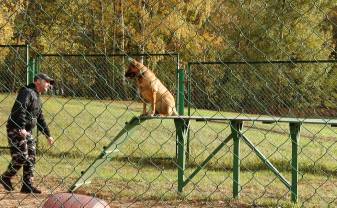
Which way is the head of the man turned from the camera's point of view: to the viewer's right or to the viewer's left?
to the viewer's right

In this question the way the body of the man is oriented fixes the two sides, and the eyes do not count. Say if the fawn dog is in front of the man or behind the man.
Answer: in front

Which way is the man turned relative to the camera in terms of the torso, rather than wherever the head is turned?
to the viewer's right

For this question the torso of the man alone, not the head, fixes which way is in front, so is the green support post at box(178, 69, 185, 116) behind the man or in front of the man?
in front
